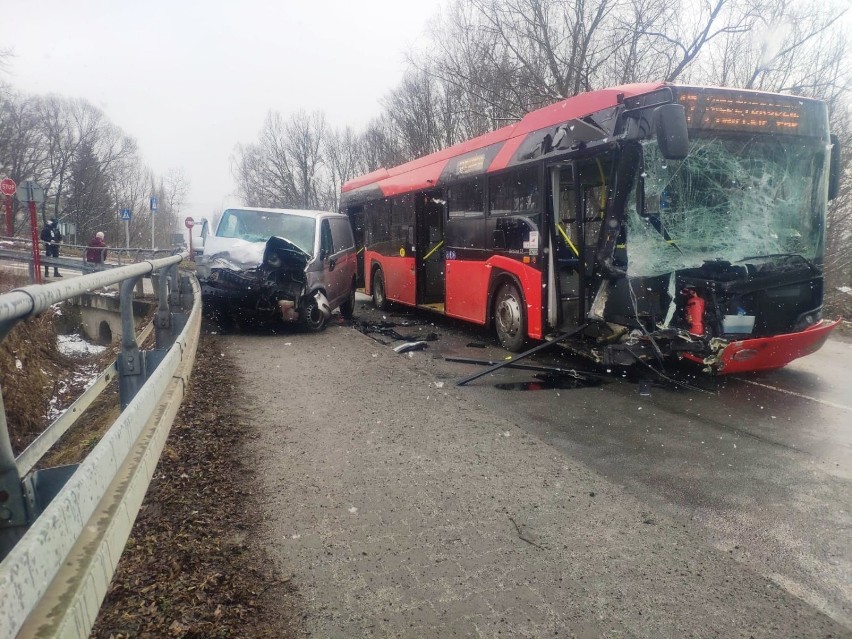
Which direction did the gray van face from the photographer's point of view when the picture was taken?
facing the viewer and to the left of the viewer

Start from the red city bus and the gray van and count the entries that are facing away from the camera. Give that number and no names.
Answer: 0

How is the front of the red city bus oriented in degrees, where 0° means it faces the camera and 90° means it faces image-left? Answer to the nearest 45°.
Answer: approximately 315°

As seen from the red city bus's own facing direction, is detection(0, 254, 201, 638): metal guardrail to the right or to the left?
on its right

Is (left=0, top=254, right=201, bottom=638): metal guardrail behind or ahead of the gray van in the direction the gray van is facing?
ahead

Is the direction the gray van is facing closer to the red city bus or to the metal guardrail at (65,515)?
the metal guardrail

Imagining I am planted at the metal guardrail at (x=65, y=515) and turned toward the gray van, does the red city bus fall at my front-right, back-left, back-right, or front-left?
front-right

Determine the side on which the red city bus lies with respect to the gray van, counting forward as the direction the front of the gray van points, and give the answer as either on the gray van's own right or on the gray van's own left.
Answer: on the gray van's own left

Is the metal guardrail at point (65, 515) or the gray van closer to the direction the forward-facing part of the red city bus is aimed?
the metal guardrail
